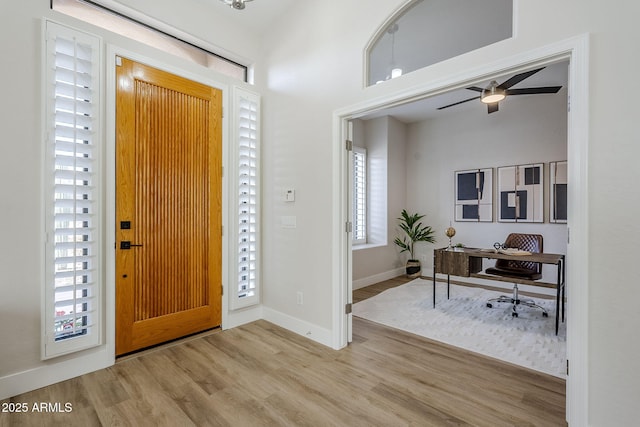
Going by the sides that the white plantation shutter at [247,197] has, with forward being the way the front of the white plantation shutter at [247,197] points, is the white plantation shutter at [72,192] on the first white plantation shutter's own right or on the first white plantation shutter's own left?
on the first white plantation shutter's own right

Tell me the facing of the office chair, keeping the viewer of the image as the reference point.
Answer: facing the viewer and to the left of the viewer

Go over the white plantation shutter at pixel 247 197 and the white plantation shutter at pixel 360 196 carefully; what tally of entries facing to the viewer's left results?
0

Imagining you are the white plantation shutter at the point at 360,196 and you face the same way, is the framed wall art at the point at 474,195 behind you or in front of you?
in front

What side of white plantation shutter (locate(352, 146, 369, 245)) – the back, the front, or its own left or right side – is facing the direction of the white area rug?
front

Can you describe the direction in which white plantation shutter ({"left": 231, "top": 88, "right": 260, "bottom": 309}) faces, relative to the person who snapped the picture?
facing the viewer and to the right of the viewer

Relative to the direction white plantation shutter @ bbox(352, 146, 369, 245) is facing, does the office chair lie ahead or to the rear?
ahead

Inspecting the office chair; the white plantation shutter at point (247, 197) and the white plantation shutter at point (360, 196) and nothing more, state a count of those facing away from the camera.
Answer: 0

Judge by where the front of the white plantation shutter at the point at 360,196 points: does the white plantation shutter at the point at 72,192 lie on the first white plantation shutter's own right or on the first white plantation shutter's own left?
on the first white plantation shutter's own right

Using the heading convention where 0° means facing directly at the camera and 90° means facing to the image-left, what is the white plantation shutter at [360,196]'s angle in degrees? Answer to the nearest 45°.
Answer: approximately 315°

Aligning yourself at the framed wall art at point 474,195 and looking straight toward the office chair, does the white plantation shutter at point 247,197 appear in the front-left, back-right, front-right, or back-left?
front-right

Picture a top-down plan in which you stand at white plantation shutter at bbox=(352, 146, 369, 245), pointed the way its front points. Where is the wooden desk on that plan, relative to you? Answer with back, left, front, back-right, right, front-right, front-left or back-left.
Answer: front

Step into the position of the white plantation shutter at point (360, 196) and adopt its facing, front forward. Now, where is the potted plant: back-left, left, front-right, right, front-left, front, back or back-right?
front-left
